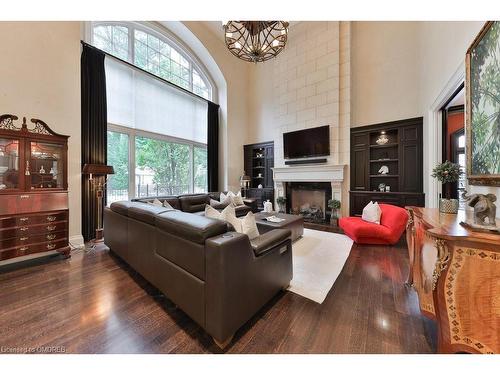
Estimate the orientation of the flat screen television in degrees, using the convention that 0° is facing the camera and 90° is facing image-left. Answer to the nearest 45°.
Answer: approximately 45°

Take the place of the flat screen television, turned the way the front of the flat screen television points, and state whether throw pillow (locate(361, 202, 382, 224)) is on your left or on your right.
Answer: on your left

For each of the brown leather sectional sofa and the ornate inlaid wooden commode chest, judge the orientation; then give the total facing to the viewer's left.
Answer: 1

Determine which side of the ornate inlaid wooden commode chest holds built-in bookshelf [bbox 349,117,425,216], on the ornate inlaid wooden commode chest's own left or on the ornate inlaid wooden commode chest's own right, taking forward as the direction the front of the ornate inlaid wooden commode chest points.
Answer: on the ornate inlaid wooden commode chest's own right

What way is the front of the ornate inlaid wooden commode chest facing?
to the viewer's left

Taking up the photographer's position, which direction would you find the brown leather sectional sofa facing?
facing away from the viewer and to the right of the viewer

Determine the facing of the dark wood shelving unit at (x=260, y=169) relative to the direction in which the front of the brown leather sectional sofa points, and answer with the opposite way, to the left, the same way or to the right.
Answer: the opposite way
